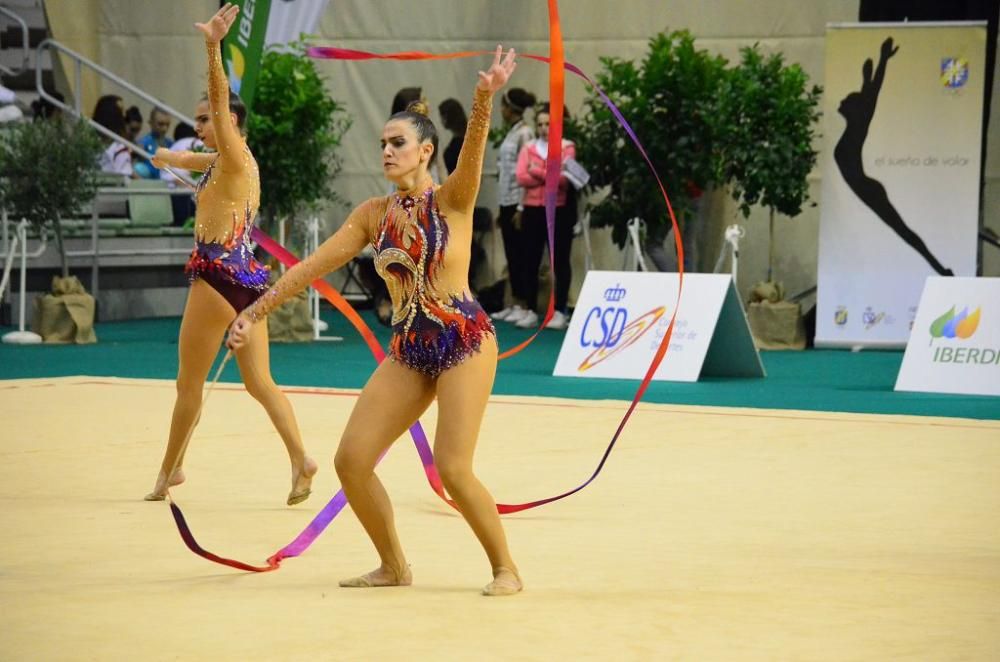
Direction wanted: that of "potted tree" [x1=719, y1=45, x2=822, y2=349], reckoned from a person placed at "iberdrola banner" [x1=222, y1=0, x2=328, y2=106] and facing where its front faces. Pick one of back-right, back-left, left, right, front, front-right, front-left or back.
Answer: left

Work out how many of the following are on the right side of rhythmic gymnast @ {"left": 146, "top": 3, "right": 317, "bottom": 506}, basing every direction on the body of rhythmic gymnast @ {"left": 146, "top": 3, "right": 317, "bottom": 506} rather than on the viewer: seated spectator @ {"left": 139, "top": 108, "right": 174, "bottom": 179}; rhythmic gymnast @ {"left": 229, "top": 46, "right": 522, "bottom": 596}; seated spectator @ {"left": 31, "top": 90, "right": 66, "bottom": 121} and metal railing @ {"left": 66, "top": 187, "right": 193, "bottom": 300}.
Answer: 3

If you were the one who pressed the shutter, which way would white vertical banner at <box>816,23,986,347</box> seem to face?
facing the viewer

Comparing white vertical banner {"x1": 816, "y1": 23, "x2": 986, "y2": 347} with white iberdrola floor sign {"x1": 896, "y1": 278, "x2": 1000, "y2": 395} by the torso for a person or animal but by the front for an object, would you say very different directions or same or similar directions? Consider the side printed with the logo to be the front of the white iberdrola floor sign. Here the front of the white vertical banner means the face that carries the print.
same or similar directions

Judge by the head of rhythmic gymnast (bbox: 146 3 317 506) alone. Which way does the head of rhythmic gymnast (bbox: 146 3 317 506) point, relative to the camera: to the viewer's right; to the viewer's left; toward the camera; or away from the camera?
to the viewer's left

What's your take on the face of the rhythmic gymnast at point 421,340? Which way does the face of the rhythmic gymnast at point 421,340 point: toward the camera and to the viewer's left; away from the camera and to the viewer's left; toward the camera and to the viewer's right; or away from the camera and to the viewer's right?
toward the camera and to the viewer's left

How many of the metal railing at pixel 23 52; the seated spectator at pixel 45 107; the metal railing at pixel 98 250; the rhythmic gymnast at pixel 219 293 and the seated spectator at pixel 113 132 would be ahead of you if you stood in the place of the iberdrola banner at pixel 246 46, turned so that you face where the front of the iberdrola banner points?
1

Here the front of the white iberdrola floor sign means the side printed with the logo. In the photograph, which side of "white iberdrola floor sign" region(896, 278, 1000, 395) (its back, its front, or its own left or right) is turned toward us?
front

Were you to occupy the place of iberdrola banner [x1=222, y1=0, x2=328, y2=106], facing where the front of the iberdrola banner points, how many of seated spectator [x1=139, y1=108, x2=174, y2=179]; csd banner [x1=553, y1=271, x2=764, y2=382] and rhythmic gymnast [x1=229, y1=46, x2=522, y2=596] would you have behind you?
1

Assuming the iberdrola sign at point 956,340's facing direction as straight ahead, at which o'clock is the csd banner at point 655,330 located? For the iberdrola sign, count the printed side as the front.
the csd banner at point 655,330 is roughly at 3 o'clock from the iberdrola sign at point 956,340.

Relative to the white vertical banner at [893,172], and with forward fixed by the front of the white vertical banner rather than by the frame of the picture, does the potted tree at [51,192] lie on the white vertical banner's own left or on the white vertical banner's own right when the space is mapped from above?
on the white vertical banner's own right
